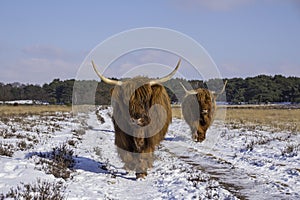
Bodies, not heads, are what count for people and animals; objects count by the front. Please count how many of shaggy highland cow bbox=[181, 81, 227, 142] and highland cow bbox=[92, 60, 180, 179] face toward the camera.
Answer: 2

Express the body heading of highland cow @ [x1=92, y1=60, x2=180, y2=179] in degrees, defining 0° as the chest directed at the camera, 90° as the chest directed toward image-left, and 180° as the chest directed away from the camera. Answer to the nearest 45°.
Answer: approximately 0°

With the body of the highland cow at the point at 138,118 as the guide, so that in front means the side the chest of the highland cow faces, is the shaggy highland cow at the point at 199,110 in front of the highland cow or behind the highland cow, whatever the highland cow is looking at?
behind

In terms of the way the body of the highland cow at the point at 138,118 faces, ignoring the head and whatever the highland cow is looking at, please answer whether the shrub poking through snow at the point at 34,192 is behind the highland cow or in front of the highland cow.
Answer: in front

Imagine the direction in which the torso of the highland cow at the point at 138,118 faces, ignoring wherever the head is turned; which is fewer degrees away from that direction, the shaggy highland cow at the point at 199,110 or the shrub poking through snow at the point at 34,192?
the shrub poking through snow

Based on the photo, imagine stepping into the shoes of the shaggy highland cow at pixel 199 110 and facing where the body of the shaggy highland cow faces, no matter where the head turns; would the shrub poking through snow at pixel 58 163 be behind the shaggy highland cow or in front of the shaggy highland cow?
in front

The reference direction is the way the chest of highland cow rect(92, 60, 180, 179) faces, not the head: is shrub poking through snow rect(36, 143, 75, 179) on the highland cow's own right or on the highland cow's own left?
on the highland cow's own right

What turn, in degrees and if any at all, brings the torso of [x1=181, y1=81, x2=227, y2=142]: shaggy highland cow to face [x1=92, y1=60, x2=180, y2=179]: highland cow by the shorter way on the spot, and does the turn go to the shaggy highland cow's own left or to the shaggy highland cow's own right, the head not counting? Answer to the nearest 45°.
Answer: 0° — it already faces it
